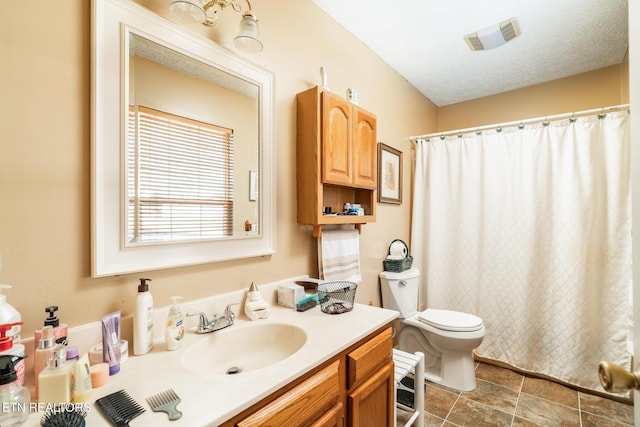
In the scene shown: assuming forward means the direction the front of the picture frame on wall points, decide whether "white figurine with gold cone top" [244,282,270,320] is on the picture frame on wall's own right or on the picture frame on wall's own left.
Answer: on the picture frame on wall's own right

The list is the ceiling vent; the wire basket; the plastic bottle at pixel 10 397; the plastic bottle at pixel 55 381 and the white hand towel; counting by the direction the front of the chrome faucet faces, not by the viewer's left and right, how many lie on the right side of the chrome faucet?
2

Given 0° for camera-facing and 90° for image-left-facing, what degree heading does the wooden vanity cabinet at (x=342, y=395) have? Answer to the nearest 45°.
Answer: approximately 315°

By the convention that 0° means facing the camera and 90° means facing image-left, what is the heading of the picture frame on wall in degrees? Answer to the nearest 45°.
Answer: approximately 315°

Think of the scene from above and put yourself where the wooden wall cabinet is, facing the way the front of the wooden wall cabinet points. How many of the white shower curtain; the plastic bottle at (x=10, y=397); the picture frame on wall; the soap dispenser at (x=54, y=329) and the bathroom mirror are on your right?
3

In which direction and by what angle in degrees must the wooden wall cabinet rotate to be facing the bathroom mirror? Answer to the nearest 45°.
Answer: approximately 90° to its right

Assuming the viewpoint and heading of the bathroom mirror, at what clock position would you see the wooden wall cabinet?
The wooden wall cabinet is roughly at 10 o'clock from the bathroom mirror.
